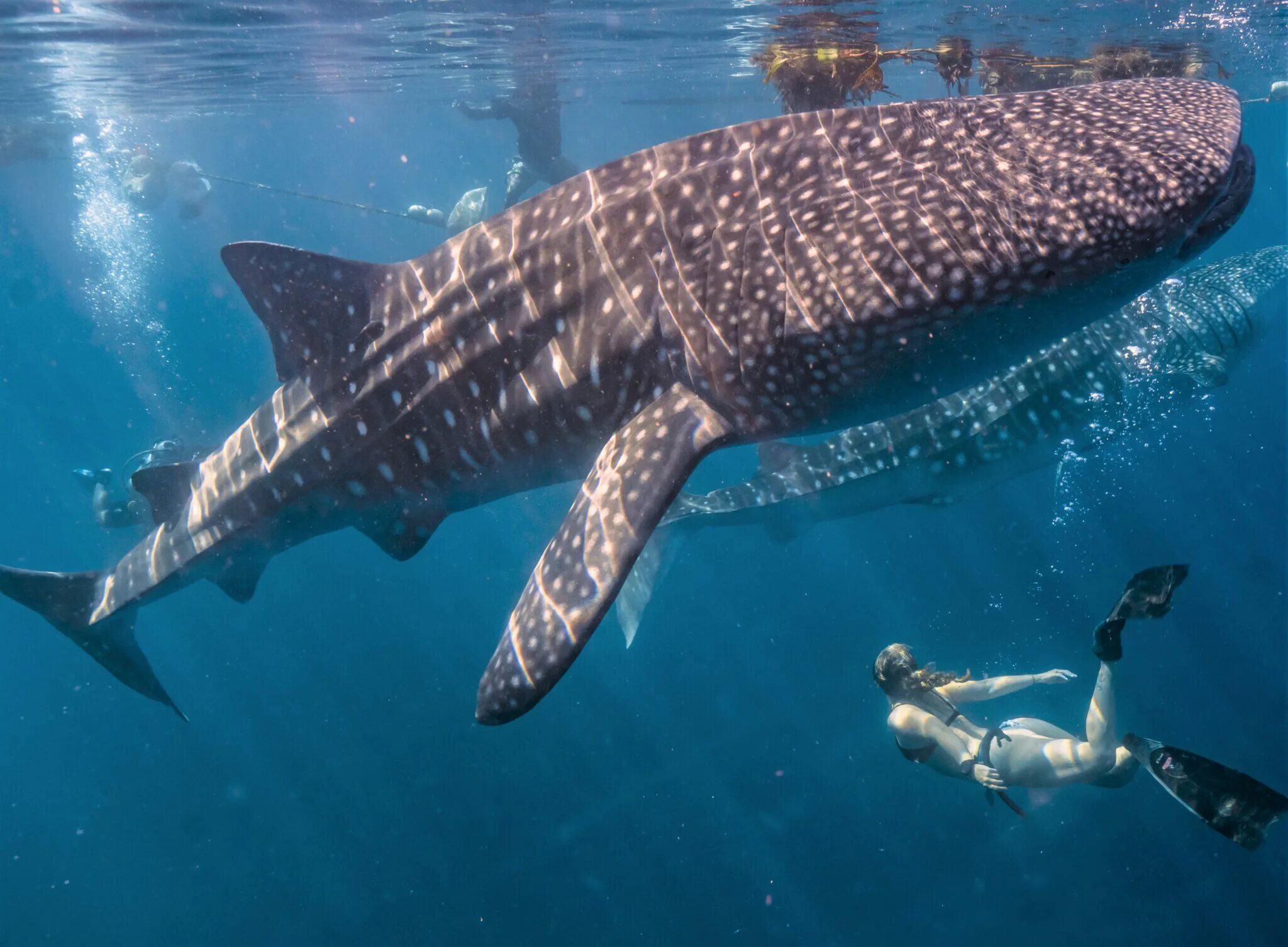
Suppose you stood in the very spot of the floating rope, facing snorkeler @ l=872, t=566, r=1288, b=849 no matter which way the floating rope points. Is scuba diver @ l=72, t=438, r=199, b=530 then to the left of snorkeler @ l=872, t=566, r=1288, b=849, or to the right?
right

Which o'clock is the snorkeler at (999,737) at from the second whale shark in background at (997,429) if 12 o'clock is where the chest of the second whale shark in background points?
The snorkeler is roughly at 3 o'clock from the second whale shark in background.

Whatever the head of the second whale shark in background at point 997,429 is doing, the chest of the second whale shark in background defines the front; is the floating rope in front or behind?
behind

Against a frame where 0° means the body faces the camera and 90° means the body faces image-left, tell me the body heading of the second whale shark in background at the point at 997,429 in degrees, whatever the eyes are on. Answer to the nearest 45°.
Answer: approximately 270°

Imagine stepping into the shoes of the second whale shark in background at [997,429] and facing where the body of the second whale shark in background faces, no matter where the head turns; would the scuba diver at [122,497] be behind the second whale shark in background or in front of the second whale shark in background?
behind

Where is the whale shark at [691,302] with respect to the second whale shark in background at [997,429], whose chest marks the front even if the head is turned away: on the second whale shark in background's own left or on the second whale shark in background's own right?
on the second whale shark in background's own right
